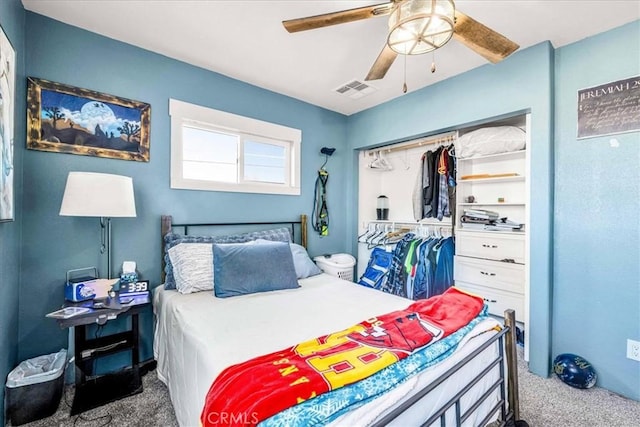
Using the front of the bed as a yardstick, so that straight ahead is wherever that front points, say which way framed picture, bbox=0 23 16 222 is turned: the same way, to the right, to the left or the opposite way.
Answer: to the left

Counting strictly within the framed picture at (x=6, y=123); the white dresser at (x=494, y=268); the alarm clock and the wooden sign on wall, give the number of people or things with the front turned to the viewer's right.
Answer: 1

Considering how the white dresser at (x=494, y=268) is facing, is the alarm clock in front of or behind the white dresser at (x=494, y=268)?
in front

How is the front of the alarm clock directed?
toward the camera

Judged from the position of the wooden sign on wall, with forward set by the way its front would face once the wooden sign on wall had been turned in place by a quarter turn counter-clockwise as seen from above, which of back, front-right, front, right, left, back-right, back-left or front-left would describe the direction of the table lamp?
right

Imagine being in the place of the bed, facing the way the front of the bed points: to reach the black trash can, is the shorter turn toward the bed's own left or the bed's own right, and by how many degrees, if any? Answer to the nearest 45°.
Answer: approximately 135° to the bed's own right

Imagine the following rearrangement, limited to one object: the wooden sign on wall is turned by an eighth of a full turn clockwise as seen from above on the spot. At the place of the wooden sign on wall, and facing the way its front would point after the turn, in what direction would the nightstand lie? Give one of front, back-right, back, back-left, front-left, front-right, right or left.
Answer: front-left

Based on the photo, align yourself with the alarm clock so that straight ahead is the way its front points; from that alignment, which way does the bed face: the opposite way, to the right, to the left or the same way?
the same way

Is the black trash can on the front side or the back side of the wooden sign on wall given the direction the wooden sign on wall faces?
on the front side

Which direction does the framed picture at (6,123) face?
to the viewer's right
